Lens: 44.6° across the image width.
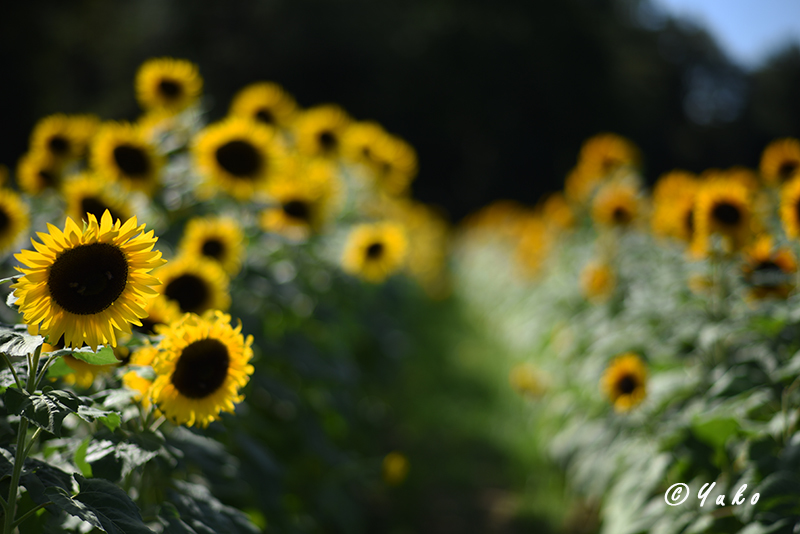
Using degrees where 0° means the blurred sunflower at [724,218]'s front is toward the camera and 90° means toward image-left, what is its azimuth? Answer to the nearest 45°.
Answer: approximately 0°

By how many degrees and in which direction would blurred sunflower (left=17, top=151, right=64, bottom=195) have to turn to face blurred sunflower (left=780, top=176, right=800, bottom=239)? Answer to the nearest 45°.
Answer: approximately 45° to its left

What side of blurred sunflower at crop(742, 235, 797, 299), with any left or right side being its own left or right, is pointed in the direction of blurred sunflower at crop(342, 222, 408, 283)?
right

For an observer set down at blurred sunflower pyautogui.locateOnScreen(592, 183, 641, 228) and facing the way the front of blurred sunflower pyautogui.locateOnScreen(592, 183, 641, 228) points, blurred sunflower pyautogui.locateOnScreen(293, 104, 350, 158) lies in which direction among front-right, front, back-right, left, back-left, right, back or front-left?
right

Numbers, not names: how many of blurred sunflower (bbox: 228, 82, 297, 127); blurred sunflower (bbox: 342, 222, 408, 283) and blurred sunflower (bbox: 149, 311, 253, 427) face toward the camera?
3

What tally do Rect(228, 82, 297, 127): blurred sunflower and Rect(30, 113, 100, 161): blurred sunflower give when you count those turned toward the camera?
2
